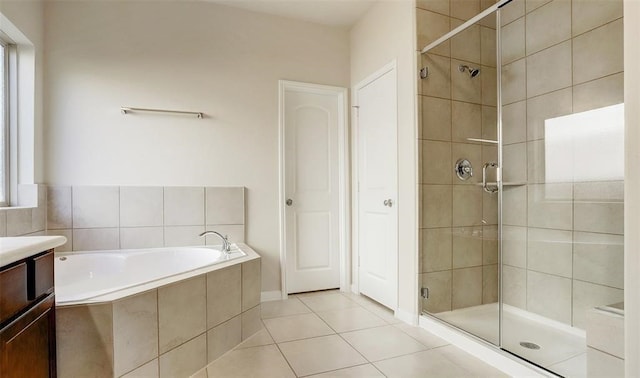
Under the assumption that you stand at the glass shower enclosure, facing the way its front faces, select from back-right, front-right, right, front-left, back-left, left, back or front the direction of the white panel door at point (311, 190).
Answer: front-right

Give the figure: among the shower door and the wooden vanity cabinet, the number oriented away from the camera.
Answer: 0

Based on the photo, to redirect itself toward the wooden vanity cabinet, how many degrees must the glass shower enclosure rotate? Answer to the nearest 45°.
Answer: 0° — it already faces it

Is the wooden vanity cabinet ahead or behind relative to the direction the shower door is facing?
ahead

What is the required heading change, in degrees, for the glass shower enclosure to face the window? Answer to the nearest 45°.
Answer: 0° — it already faces it

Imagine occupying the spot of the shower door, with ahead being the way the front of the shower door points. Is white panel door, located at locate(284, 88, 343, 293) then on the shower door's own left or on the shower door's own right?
on the shower door's own right

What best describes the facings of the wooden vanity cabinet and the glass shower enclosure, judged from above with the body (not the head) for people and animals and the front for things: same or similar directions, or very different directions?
very different directions

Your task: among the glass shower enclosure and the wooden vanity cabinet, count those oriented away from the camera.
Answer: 0

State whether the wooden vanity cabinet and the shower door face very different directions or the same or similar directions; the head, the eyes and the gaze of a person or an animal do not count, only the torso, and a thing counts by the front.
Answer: very different directions

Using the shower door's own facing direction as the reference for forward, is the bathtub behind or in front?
in front

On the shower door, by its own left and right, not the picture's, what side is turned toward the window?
front

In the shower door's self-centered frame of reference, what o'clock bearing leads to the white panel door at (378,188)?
The white panel door is roughly at 2 o'clock from the shower door.

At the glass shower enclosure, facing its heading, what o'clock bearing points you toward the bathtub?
The bathtub is roughly at 12 o'clock from the glass shower enclosure.

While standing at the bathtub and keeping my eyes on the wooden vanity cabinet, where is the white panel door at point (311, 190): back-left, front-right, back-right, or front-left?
back-left

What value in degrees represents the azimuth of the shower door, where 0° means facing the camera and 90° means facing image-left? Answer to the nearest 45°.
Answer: approximately 45°
